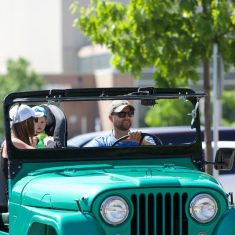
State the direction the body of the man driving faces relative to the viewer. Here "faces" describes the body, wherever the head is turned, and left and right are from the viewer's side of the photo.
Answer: facing the viewer and to the right of the viewer

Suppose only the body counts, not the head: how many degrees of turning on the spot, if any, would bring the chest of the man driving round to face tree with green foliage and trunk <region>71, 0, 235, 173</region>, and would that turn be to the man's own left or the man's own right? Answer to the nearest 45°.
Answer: approximately 135° to the man's own left

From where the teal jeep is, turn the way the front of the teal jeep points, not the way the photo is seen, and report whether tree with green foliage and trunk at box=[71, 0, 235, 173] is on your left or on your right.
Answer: on your left
